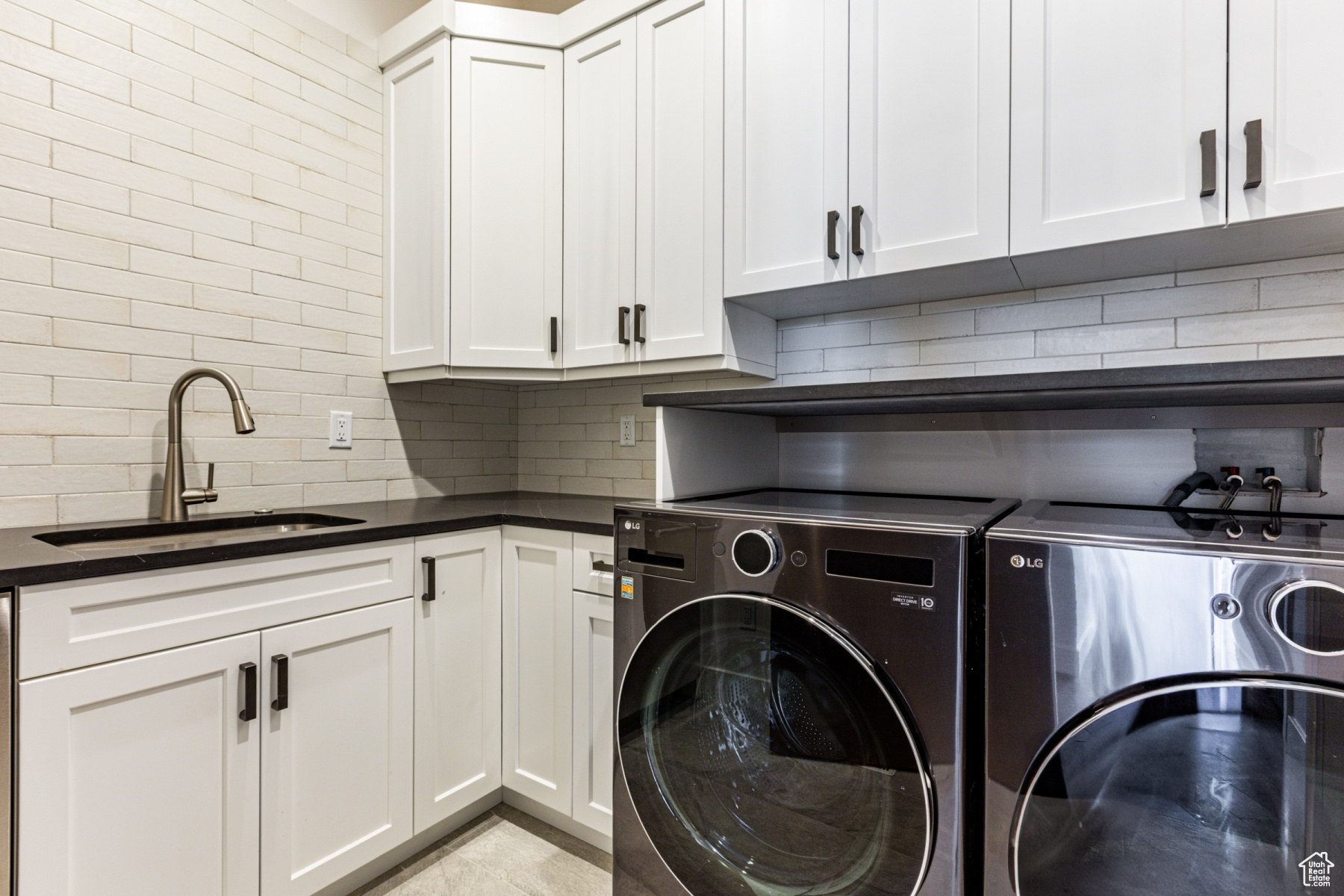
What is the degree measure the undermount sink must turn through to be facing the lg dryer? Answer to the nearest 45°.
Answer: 0° — it already faces it

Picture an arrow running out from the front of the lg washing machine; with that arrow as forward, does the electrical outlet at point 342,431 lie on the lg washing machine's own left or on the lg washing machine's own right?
on the lg washing machine's own right

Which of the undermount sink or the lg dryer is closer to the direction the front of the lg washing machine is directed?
the undermount sink

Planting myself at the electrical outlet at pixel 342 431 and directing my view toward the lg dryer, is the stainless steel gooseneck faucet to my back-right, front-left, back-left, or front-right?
front-right

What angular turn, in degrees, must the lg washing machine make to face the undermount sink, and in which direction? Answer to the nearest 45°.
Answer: approximately 45° to its right

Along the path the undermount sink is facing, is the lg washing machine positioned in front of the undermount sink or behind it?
in front

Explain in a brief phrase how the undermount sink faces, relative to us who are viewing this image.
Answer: facing the viewer and to the right of the viewer

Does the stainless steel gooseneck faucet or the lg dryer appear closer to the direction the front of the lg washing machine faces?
the stainless steel gooseneck faucet

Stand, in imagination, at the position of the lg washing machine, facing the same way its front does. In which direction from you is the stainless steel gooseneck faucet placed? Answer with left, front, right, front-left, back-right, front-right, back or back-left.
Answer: front-right

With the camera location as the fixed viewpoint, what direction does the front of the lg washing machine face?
facing the viewer and to the left of the viewer

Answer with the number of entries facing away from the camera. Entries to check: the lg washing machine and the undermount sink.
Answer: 0

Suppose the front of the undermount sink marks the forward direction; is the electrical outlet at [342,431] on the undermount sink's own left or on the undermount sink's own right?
on the undermount sink's own left
